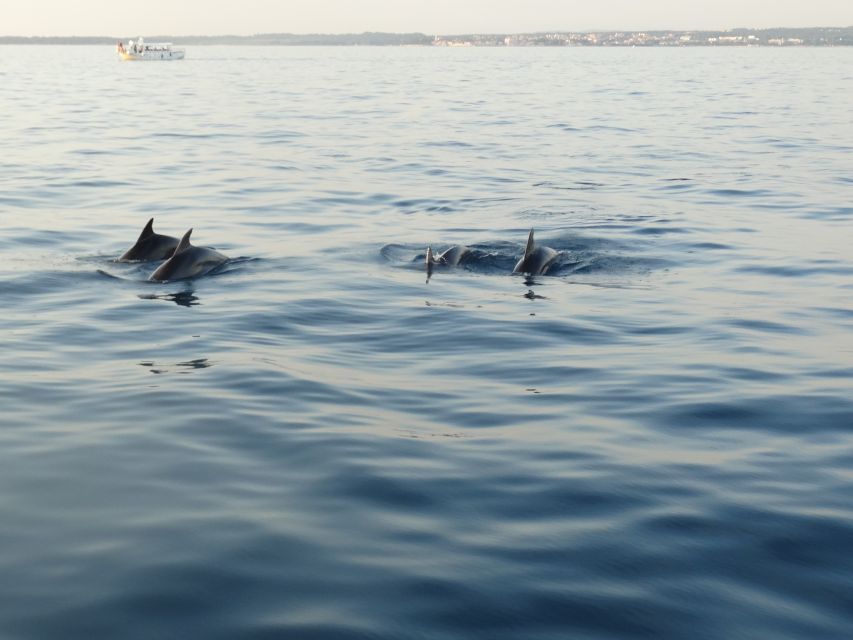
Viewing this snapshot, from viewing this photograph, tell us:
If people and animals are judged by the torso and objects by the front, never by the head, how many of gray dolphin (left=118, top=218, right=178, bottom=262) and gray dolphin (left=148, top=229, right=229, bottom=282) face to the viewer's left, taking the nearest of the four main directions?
2

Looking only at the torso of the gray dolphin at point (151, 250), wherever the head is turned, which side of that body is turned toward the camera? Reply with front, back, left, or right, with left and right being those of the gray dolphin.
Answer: left

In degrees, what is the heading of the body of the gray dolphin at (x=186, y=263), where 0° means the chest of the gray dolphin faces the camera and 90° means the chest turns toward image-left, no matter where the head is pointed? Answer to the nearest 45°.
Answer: approximately 90°

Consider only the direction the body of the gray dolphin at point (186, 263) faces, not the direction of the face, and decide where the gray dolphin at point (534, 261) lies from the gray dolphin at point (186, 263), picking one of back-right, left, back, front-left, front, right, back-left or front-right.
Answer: back
